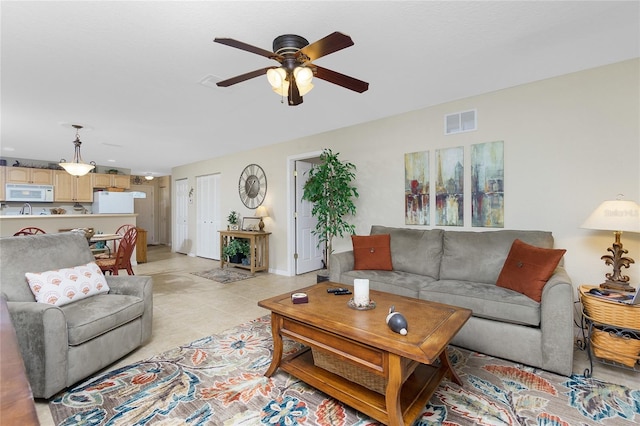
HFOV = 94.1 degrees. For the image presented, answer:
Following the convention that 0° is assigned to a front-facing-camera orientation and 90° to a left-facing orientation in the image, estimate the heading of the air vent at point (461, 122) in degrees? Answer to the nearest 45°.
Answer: approximately 45°

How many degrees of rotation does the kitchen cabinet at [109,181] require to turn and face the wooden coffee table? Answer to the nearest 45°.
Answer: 0° — it already faces it

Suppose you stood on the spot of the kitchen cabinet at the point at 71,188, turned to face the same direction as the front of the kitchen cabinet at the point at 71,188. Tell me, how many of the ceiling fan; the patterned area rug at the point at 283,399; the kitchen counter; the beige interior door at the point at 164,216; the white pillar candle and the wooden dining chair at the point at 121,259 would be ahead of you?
5

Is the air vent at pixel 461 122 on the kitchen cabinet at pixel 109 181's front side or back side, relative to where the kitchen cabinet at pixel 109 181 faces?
on the front side

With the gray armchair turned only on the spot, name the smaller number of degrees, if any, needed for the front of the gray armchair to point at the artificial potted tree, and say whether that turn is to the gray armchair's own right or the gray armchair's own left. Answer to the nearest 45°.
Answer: approximately 45° to the gray armchair's own left

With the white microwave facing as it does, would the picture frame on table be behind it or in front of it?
in front

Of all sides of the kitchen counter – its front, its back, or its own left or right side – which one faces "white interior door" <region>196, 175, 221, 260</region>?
left

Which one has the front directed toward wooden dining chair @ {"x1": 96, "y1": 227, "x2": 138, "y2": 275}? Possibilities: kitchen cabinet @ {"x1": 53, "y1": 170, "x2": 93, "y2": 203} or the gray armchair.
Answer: the kitchen cabinet

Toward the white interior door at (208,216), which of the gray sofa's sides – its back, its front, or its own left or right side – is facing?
right

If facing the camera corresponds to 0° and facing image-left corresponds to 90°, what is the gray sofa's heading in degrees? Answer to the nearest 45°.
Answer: approximately 45°

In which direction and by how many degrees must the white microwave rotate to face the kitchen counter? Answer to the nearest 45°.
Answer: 0° — it already faces it

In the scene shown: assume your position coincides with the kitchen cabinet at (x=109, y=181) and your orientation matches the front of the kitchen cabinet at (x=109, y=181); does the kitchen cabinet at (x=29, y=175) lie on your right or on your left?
on your right

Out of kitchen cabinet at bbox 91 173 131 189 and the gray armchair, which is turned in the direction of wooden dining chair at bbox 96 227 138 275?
the kitchen cabinet

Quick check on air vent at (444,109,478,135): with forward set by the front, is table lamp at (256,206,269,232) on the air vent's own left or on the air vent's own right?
on the air vent's own right

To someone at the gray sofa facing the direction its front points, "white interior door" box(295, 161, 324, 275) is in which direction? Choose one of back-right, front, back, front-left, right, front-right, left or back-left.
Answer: right
